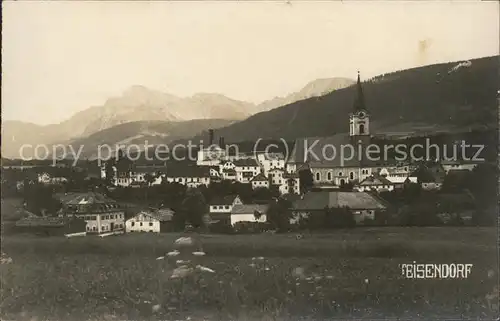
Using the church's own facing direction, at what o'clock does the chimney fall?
The chimney is roughly at 6 o'clock from the church.

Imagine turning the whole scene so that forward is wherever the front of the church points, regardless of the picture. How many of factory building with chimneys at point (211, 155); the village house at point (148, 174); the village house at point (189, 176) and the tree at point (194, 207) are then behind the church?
4

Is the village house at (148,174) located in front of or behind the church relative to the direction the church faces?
behind

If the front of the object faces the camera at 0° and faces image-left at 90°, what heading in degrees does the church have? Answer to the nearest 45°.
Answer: approximately 270°

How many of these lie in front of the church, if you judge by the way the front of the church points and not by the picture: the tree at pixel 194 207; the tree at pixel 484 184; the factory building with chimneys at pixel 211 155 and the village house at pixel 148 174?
1

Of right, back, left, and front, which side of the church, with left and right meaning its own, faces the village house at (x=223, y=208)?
back

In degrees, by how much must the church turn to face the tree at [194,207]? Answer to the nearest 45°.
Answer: approximately 180°

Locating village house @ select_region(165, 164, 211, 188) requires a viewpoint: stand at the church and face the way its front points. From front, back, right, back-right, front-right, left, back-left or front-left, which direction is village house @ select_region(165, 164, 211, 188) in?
back

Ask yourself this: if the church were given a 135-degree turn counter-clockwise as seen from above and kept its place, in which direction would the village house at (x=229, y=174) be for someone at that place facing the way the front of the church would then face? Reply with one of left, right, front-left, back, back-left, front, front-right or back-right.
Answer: front-left

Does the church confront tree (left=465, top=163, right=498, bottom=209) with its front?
yes

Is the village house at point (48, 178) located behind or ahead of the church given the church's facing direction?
behind
